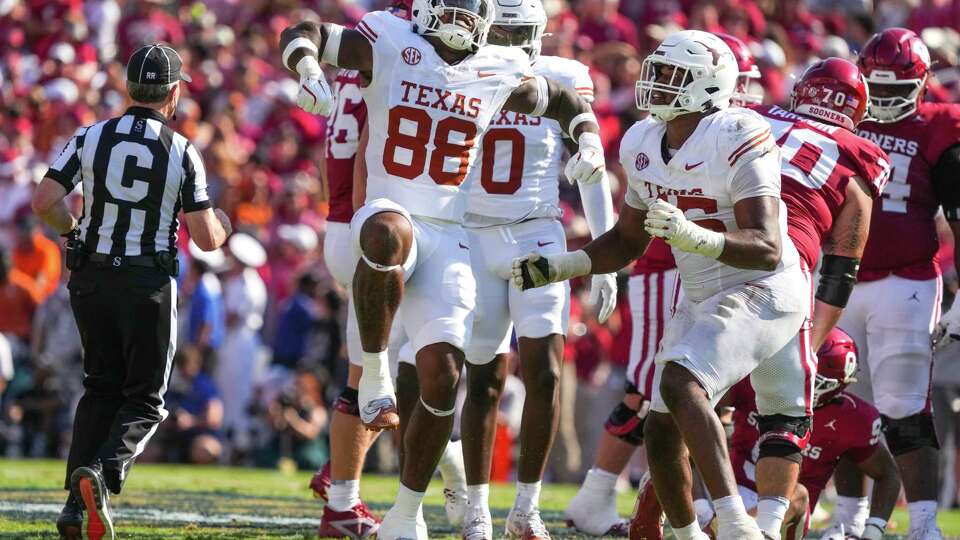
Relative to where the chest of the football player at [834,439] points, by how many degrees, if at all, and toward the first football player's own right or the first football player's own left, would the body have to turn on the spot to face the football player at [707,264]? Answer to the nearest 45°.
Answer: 0° — they already face them

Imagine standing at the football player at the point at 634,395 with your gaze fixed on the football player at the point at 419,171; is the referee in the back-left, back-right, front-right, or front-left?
front-right

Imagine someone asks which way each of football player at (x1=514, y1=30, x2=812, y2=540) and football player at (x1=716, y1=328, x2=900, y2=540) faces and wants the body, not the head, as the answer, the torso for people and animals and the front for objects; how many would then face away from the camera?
0

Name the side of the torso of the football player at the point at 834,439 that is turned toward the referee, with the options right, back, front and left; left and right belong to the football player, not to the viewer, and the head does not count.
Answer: front

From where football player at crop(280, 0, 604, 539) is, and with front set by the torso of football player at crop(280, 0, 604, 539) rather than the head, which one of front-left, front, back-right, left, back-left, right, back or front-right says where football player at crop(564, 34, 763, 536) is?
back-left

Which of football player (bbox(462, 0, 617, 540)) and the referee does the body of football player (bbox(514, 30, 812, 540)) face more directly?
the referee

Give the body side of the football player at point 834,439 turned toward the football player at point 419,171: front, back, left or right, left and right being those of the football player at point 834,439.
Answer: front

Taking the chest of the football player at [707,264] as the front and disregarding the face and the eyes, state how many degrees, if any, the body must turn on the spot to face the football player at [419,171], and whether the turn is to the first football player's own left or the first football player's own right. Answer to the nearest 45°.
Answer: approximately 45° to the first football player's own right

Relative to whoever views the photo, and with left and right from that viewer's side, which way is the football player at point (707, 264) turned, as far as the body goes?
facing the viewer and to the left of the viewer

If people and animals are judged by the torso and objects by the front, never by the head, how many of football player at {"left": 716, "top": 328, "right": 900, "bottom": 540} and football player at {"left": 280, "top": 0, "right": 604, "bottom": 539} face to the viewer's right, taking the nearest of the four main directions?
0

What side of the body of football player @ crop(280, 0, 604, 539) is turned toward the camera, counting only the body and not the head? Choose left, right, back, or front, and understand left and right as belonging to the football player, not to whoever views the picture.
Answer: front

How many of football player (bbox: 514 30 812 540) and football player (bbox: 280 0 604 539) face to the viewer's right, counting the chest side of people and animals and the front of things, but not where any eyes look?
0

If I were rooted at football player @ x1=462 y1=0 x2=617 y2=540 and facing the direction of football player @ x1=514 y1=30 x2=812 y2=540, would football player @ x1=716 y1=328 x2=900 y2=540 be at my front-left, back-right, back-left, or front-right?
front-left

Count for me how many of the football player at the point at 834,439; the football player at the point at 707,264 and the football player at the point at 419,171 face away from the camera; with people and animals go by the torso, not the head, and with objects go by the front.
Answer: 0

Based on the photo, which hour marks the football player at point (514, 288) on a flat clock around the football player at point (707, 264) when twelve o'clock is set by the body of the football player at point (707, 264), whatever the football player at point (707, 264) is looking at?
the football player at point (514, 288) is roughly at 3 o'clock from the football player at point (707, 264).

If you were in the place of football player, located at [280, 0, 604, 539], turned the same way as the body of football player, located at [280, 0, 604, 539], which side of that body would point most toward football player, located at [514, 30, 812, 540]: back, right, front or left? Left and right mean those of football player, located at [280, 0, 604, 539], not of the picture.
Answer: left
